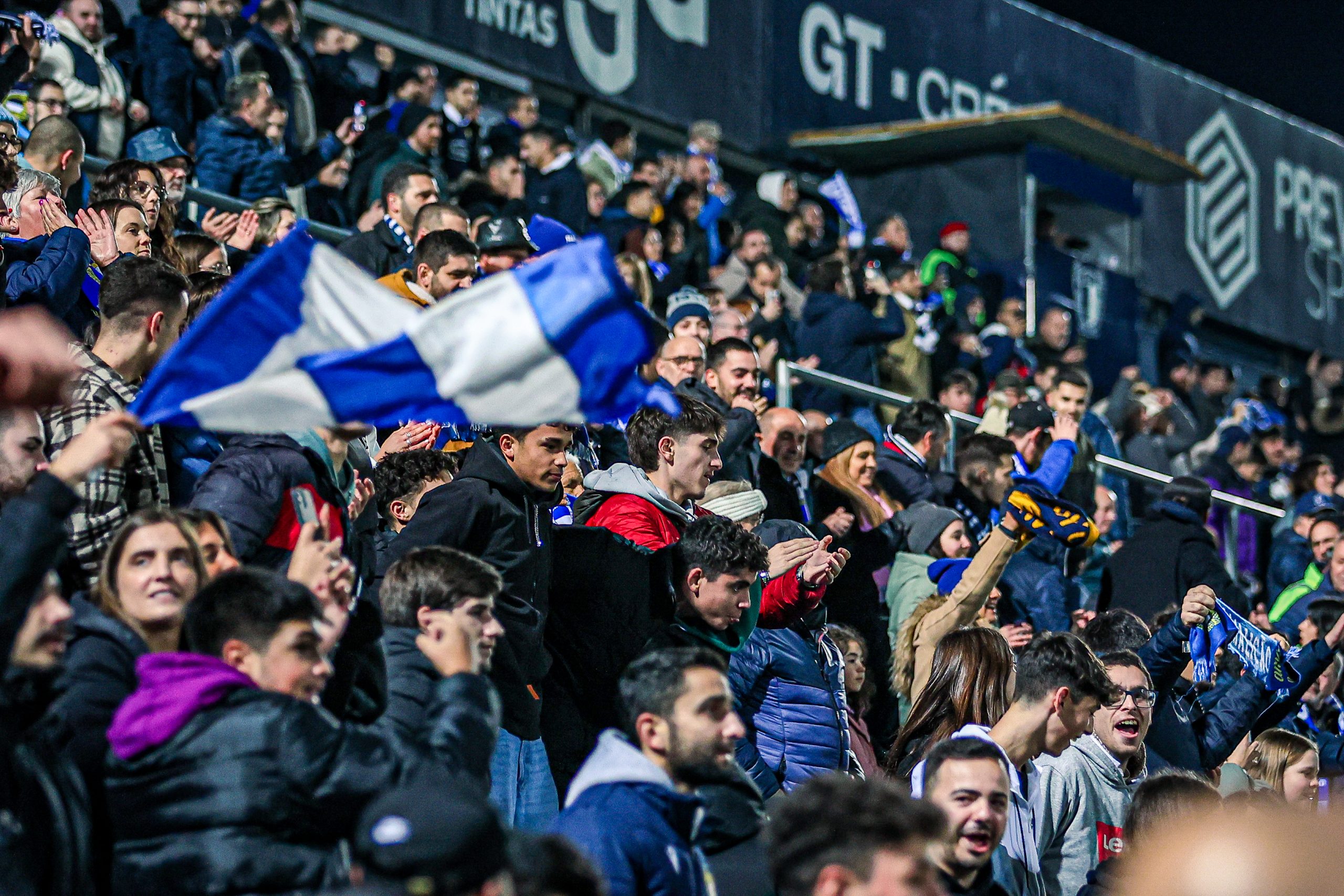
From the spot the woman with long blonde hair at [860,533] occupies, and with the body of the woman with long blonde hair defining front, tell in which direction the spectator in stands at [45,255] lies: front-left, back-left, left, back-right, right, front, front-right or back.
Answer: right

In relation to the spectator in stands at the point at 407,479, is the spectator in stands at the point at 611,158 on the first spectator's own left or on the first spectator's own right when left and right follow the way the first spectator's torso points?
on the first spectator's own left

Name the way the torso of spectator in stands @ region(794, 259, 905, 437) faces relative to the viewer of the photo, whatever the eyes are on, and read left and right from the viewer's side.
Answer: facing away from the viewer and to the right of the viewer

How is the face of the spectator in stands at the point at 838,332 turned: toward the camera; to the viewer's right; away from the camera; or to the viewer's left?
away from the camera

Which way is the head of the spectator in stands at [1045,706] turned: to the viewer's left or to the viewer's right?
to the viewer's right

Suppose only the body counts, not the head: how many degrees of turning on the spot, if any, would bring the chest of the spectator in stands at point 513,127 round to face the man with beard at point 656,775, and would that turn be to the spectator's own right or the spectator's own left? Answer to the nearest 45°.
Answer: approximately 45° to the spectator's own right

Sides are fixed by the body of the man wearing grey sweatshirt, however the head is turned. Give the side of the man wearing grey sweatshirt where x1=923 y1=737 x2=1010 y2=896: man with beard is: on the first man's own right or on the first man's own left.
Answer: on the first man's own right

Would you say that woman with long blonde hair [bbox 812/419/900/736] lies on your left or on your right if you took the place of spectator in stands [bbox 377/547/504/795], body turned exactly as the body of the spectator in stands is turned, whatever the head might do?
on your left
